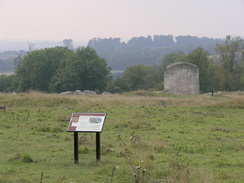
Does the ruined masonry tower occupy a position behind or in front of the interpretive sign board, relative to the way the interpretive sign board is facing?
behind

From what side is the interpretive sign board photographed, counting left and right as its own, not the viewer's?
front
